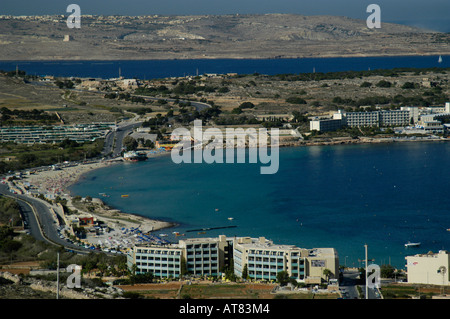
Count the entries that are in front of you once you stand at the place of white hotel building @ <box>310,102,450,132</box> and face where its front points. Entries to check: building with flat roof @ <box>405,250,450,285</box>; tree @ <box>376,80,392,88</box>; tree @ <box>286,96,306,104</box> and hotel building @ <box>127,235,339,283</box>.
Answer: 2

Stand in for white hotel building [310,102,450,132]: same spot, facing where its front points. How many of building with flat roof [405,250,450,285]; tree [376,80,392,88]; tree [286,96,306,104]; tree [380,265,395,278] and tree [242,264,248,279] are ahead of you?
3

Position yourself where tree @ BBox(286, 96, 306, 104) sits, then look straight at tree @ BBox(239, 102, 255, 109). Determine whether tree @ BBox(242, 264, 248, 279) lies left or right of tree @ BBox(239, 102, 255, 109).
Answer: left

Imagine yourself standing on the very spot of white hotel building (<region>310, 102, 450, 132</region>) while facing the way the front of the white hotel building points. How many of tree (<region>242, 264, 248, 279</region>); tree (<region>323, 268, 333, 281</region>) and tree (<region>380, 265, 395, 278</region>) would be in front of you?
3

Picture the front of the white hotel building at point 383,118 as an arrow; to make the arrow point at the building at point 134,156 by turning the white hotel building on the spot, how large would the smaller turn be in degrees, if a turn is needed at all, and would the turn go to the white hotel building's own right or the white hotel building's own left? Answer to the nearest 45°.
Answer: approximately 45° to the white hotel building's own right

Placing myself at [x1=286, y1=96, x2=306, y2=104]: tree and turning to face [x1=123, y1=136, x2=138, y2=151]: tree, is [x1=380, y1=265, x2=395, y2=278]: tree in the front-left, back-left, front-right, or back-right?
front-left

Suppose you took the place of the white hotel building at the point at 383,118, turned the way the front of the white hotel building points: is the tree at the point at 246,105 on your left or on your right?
on your right

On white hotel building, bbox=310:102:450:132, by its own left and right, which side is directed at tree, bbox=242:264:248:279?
front

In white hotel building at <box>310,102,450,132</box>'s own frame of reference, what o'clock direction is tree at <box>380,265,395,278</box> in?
The tree is roughly at 12 o'clock from the white hotel building.

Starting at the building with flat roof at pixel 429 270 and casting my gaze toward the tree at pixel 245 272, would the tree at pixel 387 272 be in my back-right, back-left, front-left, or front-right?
front-right

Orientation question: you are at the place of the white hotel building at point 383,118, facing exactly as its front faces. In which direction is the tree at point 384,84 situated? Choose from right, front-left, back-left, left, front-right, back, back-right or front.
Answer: back

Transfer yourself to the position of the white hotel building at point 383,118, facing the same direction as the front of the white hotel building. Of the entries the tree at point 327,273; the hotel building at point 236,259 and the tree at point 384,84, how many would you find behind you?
1

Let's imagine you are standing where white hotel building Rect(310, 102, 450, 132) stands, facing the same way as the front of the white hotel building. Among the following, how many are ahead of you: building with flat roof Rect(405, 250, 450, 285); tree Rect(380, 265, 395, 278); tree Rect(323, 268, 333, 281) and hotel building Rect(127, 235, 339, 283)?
4

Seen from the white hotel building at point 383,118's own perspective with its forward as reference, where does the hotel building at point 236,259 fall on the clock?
The hotel building is roughly at 12 o'clock from the white hotel building.

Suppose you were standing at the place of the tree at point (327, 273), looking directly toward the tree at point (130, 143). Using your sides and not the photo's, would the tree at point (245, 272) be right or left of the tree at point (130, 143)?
left

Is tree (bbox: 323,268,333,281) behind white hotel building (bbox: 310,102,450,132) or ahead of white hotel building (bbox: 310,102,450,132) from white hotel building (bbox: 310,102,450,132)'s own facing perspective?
ahead

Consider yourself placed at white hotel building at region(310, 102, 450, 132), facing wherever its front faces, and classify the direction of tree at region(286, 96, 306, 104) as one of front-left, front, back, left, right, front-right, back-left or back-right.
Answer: back-right

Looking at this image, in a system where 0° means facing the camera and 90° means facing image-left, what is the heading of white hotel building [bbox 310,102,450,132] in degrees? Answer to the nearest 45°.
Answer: approximately 0°

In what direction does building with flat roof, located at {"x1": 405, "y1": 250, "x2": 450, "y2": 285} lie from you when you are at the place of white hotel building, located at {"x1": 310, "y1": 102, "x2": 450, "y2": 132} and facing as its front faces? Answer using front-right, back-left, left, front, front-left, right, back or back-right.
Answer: front
